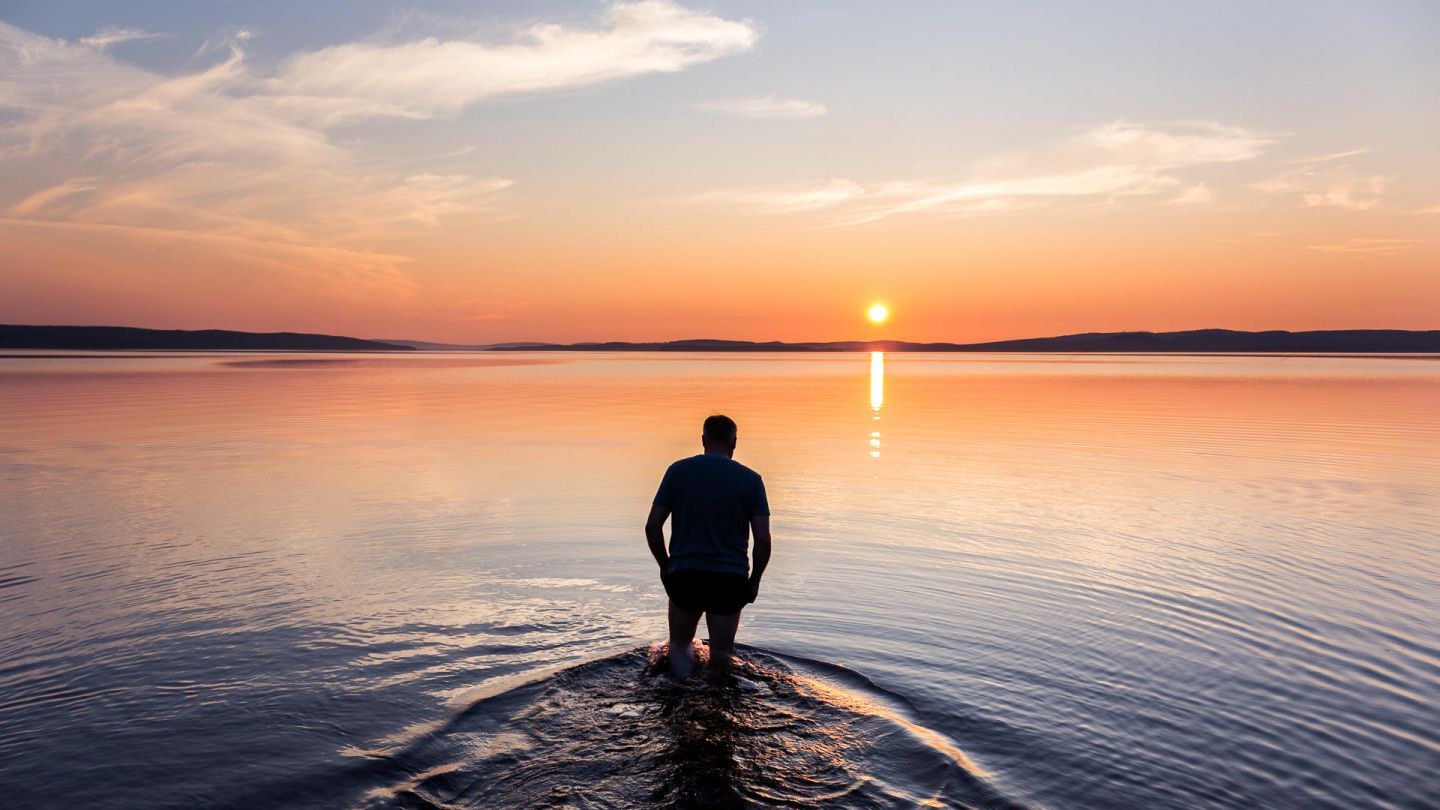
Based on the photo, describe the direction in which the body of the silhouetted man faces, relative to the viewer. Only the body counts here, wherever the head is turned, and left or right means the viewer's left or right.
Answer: facing away from the viewer

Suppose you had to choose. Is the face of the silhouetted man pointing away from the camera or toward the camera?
away from the camera
